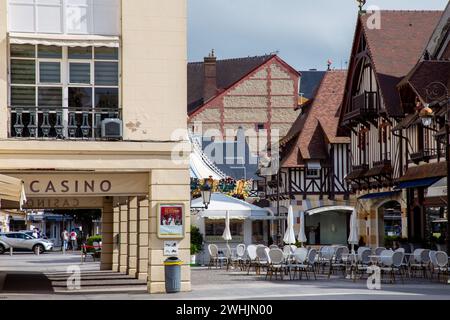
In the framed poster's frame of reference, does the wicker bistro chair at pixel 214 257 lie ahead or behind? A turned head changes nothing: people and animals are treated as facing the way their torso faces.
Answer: behind

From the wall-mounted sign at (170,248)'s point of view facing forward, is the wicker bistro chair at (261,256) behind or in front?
behind

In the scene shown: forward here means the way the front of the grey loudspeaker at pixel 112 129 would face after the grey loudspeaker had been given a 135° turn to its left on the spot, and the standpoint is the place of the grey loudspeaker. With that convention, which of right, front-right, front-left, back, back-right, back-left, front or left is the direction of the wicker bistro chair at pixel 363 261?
front

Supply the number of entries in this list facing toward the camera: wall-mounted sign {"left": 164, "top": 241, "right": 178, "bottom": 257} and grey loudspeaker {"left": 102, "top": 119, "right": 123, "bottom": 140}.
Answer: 2

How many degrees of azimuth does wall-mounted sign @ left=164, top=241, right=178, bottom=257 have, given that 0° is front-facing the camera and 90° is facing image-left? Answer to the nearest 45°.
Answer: approximately 0°

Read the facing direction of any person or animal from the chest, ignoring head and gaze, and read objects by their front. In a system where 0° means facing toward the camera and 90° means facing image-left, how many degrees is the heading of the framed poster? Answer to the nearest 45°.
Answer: approximately 0°
